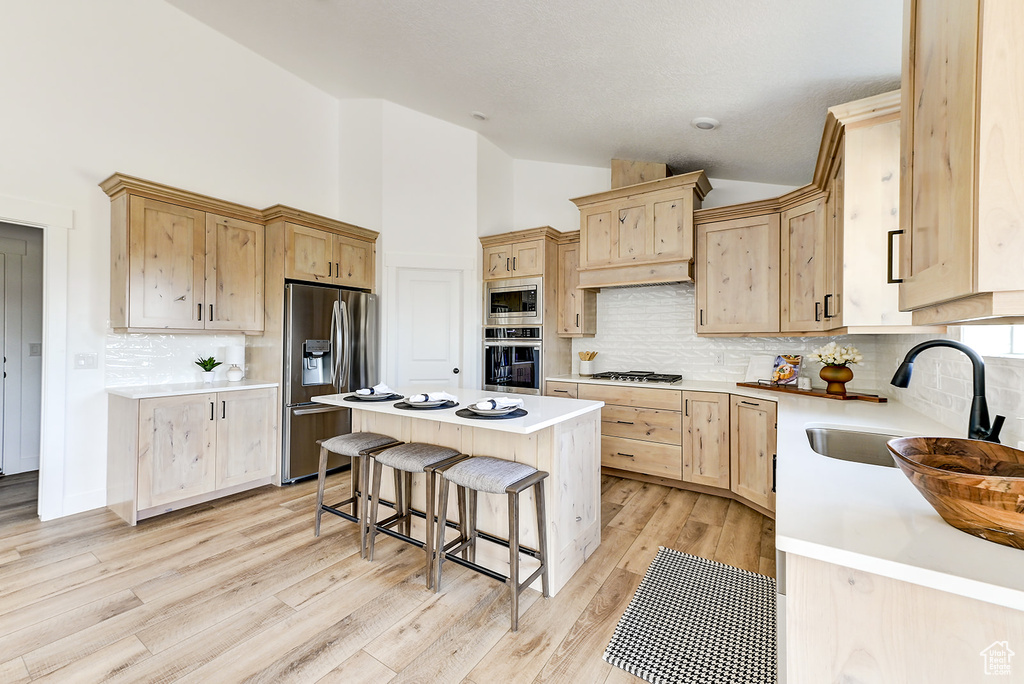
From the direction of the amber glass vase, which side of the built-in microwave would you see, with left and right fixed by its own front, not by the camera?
left

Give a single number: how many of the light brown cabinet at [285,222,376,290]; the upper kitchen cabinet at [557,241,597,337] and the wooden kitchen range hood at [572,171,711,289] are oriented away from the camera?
0

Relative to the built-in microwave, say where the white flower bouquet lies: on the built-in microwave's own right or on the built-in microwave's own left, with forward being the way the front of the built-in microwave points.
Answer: on the built-in microwave's own left

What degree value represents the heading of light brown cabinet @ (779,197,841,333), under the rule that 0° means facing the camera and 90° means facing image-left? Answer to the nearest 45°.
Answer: approximately 45°

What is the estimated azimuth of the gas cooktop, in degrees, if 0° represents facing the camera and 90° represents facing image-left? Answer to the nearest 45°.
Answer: approximately 45°

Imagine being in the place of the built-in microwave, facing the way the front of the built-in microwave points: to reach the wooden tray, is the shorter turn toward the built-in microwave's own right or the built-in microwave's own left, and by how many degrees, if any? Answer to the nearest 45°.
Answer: approximately 90° to the built-in microwave's own left

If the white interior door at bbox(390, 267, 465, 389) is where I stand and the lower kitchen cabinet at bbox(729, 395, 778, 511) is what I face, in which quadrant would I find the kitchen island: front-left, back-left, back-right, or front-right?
front-right

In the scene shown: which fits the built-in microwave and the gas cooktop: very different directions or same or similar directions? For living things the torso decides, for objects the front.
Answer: same or similar directions

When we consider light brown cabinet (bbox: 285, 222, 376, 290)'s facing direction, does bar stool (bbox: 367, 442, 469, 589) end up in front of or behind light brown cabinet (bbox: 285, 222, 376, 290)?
in front

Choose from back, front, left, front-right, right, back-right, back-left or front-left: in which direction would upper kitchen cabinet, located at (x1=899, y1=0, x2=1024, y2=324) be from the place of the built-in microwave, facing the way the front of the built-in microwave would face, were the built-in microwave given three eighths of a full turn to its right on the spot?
back

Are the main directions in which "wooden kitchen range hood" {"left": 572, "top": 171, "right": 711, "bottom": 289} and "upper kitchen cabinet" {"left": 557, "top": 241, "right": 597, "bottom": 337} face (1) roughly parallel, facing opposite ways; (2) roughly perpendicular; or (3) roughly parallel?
roughly parallel

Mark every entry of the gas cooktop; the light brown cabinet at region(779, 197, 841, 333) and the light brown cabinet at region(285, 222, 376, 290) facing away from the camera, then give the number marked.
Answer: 0

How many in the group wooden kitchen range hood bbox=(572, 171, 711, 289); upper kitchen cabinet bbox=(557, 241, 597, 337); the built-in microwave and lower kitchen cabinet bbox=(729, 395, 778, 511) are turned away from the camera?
0

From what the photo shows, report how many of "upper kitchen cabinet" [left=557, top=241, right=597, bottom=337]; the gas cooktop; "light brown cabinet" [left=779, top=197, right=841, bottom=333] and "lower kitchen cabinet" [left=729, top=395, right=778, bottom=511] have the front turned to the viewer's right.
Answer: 0

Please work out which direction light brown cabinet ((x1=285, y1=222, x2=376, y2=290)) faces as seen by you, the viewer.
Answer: facing the viewer and to the right of the viewer

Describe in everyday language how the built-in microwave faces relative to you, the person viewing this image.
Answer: facing the viewer and to the left of the viewer
